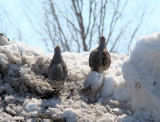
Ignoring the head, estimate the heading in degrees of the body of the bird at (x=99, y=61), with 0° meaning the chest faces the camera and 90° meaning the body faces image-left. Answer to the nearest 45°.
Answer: approximately 180°

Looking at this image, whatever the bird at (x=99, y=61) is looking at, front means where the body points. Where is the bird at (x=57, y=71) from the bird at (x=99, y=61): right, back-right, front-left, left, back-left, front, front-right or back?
back-left

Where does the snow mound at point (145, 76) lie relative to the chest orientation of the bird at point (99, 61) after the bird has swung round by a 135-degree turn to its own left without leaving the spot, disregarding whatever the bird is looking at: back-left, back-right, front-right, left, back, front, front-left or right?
left
